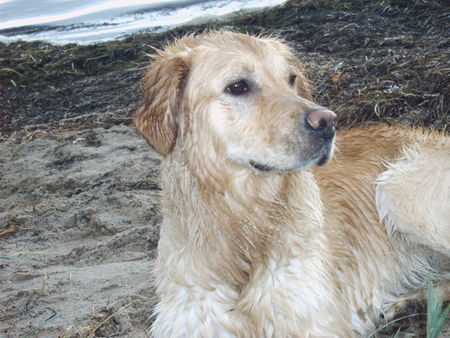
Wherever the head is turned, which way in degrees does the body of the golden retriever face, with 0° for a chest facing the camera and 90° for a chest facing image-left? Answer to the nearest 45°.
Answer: approximately 45°
